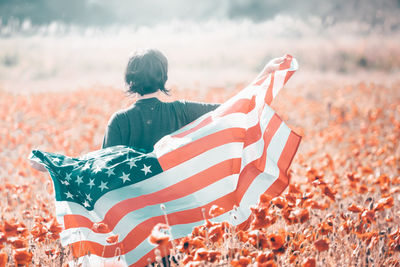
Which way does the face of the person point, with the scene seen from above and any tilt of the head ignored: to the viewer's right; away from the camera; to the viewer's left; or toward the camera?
away from the camera

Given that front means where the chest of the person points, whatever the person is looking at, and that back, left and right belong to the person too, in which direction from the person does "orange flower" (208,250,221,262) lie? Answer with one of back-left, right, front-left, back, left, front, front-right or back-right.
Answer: back

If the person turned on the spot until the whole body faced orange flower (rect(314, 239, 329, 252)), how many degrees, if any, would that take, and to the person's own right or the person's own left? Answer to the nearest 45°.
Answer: approximately 135° to the person's own right

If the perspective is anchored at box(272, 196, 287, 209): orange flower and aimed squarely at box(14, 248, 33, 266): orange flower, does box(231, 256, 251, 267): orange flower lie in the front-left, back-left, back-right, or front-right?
front-left

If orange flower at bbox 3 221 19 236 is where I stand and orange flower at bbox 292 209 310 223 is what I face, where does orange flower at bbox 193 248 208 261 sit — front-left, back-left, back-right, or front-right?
front-right

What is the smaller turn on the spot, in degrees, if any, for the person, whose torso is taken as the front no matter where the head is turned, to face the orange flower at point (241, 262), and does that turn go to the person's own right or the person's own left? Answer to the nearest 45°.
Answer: approximately 180°

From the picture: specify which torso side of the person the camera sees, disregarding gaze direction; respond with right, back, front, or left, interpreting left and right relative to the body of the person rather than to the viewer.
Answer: back
